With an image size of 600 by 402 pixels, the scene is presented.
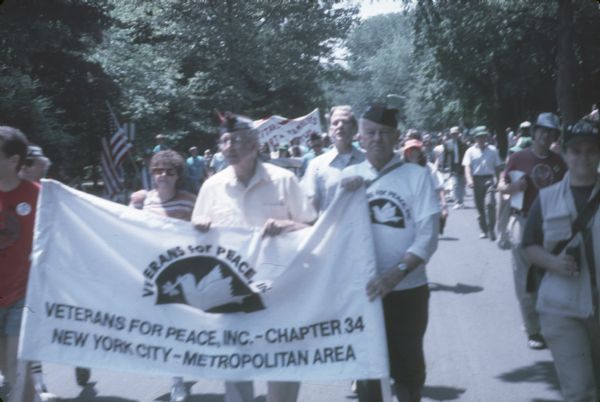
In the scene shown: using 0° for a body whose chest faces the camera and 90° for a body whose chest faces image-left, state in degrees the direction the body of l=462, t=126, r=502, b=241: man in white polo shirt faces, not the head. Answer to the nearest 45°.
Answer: approximately 0°

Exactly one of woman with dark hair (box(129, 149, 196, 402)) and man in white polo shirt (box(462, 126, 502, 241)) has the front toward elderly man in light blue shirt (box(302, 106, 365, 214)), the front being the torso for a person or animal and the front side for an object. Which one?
the man in white polo shirt

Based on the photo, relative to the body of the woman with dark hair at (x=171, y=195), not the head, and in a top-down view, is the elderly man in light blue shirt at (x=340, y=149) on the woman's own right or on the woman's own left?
on the woman's own left

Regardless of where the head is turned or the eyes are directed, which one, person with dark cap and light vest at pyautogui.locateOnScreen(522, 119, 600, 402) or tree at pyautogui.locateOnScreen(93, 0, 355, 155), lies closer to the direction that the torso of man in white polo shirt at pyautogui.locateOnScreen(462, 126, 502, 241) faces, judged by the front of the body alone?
the person with dark cap and light vest

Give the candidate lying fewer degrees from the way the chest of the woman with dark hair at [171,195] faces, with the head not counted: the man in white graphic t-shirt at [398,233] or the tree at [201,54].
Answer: the man in white graphic t-shirt

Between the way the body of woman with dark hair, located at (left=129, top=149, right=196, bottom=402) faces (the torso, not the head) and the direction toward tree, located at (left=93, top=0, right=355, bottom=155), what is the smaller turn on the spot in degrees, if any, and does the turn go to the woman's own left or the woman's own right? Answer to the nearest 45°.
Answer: approximately 180°

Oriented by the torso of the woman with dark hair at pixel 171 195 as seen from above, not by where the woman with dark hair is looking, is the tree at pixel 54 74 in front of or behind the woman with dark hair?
behind

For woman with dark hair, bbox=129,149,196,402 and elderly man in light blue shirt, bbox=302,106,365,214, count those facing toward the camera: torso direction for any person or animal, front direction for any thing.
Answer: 2

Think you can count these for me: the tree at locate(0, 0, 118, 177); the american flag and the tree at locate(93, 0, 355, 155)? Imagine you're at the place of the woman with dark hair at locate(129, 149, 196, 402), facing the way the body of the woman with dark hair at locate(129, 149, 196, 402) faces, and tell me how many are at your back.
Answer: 3

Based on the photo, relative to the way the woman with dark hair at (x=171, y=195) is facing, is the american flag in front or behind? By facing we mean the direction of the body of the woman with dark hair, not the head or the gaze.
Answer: behind

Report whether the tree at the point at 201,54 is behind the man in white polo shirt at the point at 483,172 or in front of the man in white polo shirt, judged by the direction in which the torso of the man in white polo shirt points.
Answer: behind

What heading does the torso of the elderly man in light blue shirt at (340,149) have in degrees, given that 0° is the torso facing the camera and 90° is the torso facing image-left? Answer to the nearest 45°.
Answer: approximately 0°
